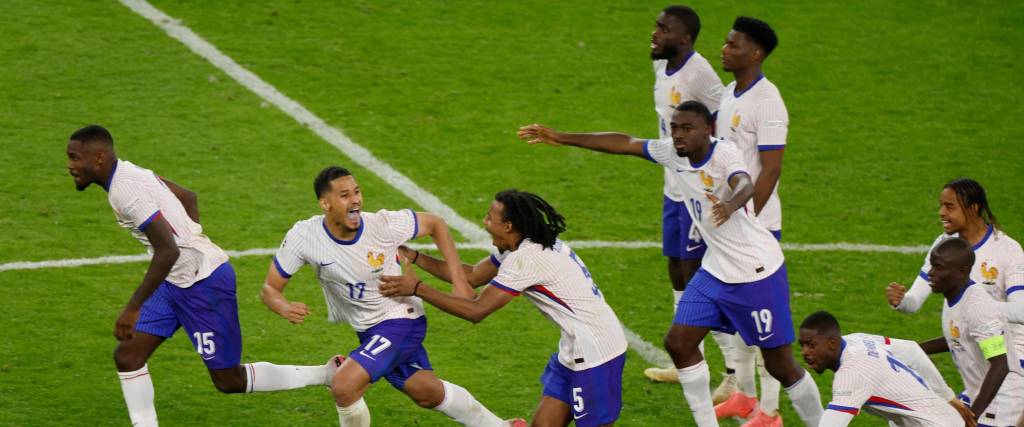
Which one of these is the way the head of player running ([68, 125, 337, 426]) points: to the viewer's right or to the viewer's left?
to the viewer's left

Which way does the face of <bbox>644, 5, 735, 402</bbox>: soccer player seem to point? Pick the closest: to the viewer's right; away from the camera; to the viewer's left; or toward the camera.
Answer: to the viewer's left

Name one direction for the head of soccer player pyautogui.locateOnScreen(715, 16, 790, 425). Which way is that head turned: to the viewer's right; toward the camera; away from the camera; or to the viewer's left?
to the viewer's left

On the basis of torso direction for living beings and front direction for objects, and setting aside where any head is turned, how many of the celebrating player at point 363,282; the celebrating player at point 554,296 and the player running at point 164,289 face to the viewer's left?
2

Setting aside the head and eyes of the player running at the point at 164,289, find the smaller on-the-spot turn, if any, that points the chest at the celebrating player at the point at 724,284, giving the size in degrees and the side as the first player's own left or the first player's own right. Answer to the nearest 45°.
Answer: approximately 180°

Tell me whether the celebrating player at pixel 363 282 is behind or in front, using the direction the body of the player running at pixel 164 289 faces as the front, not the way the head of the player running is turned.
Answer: behind

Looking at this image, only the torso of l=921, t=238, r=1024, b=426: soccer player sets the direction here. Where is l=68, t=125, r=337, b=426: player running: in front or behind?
in front

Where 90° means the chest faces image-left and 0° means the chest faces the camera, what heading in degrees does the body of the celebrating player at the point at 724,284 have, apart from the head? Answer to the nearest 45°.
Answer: approximately 45°

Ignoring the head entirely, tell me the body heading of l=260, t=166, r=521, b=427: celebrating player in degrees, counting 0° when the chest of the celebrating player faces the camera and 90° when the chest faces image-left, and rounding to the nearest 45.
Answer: approximately 0°

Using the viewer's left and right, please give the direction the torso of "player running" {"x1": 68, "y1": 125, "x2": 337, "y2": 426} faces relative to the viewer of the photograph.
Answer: facing to the left of the viewer

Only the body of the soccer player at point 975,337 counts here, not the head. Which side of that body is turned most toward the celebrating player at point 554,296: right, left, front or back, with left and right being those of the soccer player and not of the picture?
front

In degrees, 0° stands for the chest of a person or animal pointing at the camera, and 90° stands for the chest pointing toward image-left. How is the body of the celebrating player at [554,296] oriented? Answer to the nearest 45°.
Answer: approximately 90°

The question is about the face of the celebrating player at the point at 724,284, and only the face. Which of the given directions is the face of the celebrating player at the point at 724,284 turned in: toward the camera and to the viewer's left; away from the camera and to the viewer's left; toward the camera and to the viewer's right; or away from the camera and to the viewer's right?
toward the camera and to the viewer's left

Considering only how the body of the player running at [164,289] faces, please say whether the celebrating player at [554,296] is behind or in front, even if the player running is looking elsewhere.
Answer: behind
